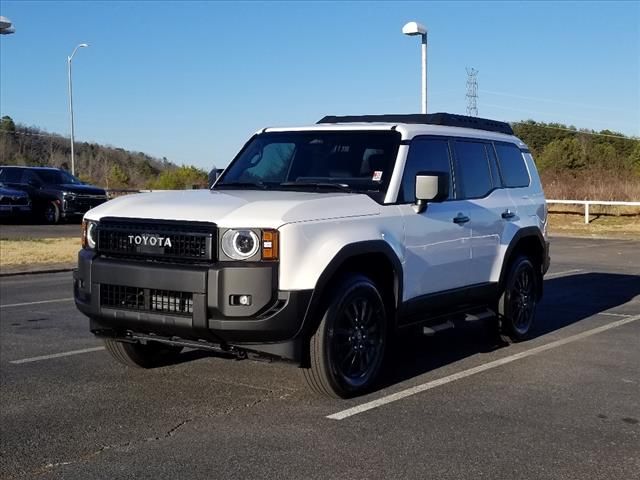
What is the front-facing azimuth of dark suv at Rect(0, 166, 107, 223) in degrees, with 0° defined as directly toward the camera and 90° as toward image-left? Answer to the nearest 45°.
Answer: approximately 315°

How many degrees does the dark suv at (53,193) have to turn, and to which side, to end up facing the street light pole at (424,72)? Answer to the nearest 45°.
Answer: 0° — it already faces it

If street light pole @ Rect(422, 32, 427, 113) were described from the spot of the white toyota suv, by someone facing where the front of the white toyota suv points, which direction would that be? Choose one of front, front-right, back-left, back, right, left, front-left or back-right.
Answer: back-right

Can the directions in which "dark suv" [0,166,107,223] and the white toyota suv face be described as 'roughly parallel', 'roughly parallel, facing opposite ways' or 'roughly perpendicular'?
roughly perpendicular

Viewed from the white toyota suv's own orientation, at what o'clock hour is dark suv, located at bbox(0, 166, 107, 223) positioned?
The dark suv is roughly at 4 o'clock from the white toyota suv.

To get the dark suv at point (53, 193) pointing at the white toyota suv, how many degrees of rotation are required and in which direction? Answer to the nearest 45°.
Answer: approximately 45° to its right

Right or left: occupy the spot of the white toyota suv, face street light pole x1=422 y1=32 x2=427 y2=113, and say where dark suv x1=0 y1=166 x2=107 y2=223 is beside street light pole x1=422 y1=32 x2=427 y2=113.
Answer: left

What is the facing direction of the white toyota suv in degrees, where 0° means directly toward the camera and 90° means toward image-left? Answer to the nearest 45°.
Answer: approximately 45°

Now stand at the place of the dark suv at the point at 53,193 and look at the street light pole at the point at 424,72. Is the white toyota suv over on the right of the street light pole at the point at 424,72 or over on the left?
right
